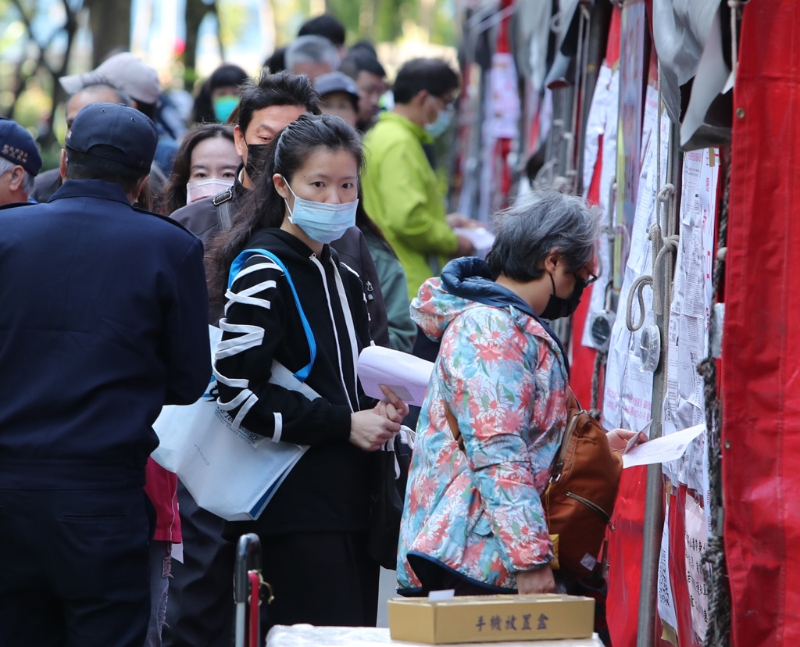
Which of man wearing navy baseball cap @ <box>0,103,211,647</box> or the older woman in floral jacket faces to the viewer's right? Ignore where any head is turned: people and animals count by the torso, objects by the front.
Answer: the older woman in floral jacket

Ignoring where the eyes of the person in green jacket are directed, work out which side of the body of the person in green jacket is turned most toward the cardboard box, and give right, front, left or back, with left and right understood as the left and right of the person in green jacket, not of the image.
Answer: right

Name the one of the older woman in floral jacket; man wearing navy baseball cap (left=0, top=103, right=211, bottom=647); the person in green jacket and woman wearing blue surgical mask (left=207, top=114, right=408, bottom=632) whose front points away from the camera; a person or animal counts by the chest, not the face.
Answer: the man wearing navy baseball cap

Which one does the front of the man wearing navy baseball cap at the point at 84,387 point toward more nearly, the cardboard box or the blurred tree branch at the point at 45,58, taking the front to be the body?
the blurred tree branch

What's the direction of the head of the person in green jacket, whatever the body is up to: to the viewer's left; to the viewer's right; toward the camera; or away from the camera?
to the viewer's right

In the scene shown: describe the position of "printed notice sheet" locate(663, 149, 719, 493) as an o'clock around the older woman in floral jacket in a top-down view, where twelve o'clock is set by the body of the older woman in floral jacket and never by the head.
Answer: The printed notice sheet is roughly at 11 o'clock from the older woman in floral jacket.

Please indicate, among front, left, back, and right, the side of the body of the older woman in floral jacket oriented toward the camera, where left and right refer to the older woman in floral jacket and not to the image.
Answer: right

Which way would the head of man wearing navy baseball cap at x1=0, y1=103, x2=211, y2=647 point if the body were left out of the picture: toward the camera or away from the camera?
away from the camera

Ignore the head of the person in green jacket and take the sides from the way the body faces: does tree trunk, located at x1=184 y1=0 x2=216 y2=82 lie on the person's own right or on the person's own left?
on the person's own left

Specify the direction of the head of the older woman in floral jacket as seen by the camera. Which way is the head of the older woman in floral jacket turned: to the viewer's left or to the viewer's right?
to the viewer's right

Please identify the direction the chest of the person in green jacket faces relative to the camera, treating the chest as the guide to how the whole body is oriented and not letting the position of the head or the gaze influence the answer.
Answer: to the viewer's right

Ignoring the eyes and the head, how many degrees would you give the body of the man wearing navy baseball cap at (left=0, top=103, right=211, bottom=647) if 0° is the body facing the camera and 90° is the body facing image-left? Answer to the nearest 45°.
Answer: approximately 180°

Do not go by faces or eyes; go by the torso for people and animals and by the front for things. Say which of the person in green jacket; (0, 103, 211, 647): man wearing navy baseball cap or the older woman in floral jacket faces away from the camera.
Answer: the man wearing navy baseball cap
